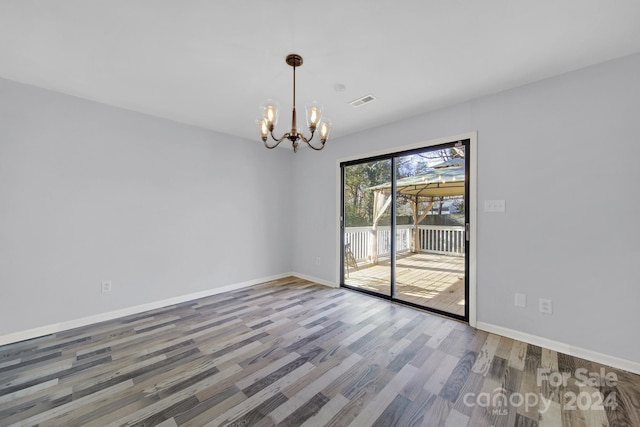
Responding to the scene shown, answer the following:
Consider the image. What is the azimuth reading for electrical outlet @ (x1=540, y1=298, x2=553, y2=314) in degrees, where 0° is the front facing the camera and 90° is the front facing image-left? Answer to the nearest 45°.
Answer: approximately 0°

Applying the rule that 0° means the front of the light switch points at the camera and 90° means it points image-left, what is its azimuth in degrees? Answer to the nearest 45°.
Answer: approximately 0°

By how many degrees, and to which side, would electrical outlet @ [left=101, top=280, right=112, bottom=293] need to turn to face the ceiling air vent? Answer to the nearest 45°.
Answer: approximately 45° to its left

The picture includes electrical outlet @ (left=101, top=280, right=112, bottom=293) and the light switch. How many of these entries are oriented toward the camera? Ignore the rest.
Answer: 2

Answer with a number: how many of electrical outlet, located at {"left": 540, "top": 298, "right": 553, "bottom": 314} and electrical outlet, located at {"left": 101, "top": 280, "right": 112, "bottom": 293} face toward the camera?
2

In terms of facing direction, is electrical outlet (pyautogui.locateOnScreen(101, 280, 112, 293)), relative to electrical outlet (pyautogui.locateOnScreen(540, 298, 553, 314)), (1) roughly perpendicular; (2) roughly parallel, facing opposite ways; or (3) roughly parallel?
roughly perpendicular

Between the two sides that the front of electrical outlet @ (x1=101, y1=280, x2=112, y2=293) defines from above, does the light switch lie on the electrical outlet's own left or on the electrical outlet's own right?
on the electrical outlet's own left

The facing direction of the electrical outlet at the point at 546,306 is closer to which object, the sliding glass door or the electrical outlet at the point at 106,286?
the electrical outlet
